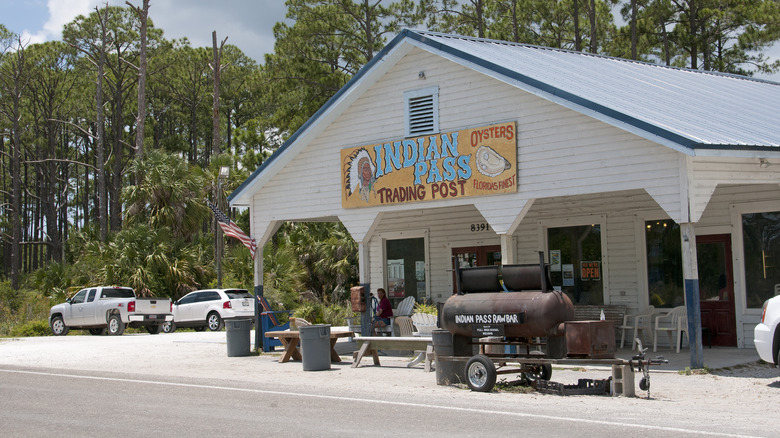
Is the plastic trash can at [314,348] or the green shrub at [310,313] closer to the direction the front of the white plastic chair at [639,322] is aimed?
the plastic trash can

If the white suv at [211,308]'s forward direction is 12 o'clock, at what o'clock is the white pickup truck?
The white pickup truck is roughly at 11 o'clock from the white suv.

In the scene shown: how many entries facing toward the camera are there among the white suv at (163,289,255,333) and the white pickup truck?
0

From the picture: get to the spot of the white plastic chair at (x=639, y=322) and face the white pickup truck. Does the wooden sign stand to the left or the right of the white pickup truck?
left

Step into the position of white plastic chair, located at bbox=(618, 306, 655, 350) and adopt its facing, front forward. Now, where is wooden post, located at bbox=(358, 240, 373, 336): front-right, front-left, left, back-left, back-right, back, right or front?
front-right

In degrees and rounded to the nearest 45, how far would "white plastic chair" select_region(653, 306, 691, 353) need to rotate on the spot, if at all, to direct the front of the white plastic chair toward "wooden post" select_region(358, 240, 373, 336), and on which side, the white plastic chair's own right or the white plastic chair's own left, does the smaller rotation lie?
approximately 45° to the white plastic chair's own right

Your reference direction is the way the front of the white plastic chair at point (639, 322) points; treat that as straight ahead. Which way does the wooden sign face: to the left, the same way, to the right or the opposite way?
the same way

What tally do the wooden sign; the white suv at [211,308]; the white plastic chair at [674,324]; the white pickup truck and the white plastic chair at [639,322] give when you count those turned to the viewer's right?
0

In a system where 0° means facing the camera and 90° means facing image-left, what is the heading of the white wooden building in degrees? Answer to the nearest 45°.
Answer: approximately 45°

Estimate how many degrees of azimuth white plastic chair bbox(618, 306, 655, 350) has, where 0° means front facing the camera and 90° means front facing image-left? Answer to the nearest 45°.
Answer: approximately 45°

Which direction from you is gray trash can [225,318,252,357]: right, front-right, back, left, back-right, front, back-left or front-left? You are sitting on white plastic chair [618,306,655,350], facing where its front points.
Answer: front-right

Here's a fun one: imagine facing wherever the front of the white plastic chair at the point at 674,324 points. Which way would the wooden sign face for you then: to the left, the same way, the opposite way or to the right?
the same way

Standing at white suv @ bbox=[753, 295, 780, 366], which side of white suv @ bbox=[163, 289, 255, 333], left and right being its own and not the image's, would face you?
back

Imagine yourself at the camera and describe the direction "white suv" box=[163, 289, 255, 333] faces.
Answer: facing away from the viewer and to the left of the viewer

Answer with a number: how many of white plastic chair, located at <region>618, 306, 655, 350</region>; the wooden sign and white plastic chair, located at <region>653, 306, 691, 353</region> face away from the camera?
0
